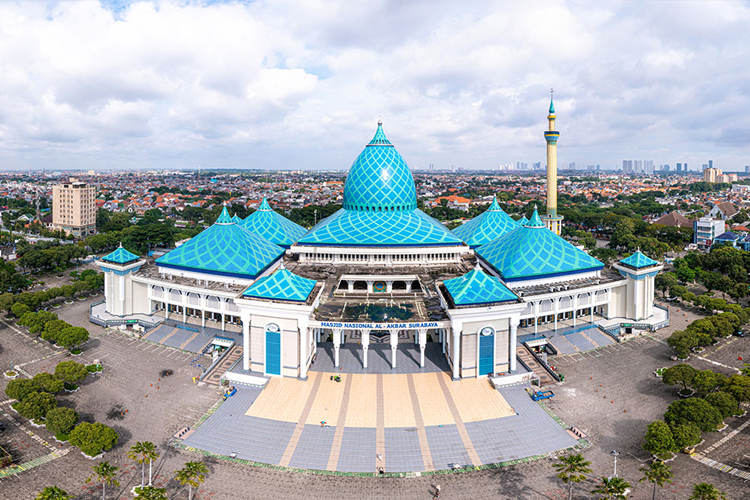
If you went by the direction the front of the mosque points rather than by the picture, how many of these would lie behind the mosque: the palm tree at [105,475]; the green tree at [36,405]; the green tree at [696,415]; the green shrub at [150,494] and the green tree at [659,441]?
0

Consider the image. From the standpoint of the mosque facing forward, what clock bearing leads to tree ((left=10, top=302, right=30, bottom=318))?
The tree is roughly at 3 o'clock from the mosque.

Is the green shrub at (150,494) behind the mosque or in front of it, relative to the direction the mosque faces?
in front

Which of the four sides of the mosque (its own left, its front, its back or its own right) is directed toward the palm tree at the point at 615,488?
front

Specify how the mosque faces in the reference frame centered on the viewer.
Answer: facing the viewer

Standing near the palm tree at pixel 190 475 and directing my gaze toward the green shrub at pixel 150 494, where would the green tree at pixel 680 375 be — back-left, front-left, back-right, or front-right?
back-left

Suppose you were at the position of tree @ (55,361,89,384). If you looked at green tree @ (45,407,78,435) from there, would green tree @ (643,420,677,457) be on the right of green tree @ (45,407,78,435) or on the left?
left
